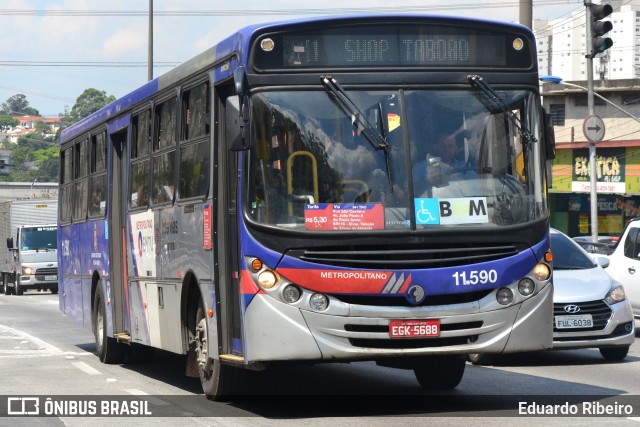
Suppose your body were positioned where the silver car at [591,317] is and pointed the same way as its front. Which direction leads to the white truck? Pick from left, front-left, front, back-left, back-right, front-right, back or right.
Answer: back

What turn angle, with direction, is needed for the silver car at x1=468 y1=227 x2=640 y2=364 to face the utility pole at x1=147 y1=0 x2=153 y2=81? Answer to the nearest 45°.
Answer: approximately 180°

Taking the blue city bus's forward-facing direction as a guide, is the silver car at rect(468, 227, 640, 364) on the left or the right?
on its left

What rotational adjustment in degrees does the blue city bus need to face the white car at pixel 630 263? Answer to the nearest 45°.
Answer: approximately 90° to its left

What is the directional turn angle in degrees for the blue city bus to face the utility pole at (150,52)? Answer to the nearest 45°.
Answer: approximately 135° to its left

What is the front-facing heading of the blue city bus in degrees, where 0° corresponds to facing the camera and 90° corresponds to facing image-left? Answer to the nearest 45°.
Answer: approximately 315°

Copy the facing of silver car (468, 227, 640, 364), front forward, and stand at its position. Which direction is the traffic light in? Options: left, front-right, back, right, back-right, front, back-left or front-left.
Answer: back-left

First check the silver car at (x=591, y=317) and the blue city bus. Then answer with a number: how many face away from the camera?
0
